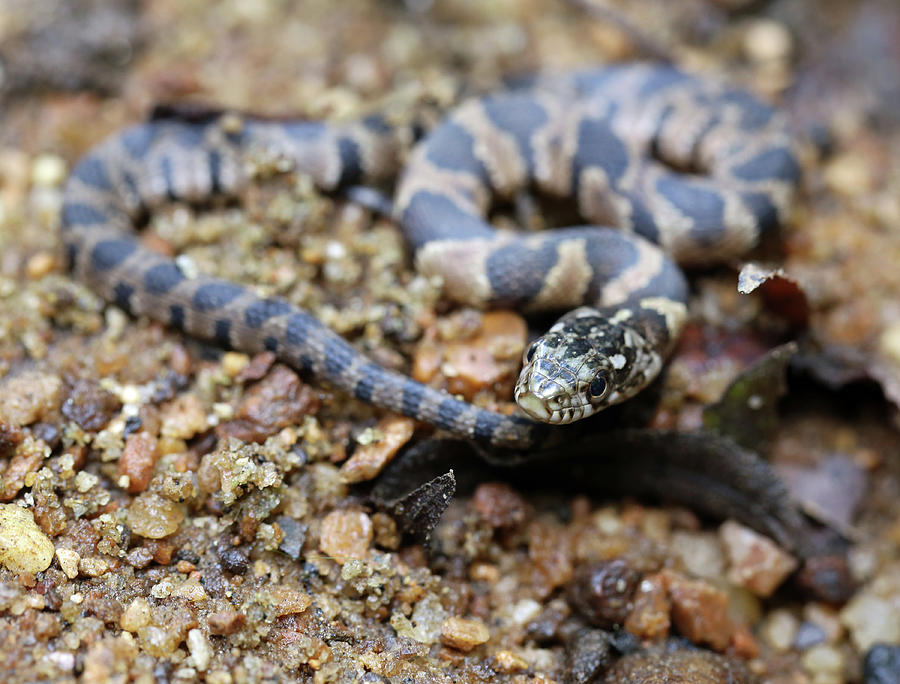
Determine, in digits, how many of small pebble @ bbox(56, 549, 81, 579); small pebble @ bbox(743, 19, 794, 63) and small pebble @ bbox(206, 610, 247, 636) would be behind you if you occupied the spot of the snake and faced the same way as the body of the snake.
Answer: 1

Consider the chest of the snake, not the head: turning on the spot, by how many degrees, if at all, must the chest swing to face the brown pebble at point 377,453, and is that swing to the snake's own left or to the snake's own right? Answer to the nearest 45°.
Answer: approximately 45° to the snake's own left

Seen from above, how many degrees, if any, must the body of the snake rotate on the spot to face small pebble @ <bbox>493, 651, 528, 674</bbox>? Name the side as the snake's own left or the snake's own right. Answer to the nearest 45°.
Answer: approximately 45° to the snake's own left

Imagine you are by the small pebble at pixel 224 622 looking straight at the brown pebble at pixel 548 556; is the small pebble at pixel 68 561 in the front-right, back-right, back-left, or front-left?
back-left

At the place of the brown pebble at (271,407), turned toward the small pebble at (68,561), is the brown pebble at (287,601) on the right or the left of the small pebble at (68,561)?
left

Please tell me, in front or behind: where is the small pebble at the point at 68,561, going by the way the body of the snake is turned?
in front

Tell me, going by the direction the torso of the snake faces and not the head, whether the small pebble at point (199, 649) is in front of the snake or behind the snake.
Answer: in front

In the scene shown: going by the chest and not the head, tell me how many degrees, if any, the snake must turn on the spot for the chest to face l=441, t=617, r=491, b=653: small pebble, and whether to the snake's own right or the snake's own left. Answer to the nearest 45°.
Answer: approximately 45° to the snake's own left

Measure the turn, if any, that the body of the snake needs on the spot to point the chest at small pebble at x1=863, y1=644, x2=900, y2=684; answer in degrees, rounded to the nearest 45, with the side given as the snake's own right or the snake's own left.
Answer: approximately 90° to the snake's own left

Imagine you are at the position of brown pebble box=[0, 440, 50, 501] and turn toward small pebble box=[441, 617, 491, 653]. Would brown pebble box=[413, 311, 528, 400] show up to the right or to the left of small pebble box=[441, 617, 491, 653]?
left

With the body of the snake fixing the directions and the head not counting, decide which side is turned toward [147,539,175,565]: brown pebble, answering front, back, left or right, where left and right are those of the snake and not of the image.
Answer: front

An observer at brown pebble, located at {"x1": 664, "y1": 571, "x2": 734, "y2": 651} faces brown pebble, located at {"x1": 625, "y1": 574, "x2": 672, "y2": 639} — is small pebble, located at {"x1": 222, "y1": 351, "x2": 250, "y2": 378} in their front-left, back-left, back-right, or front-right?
front-right

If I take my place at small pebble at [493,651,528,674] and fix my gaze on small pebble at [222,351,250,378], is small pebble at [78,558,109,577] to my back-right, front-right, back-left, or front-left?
front-left

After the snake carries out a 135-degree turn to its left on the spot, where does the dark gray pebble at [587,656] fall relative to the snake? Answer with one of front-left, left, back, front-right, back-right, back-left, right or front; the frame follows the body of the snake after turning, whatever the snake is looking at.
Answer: right
